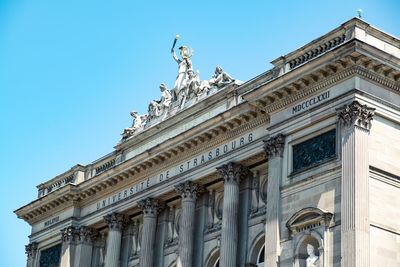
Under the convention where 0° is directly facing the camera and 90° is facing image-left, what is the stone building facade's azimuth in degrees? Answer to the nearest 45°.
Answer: approximately 45°
